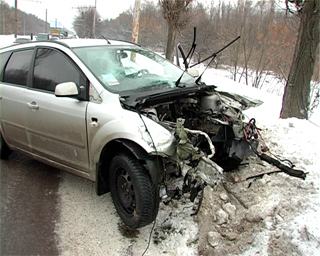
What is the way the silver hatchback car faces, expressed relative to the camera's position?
facing the viewer and to the right of the viewer
